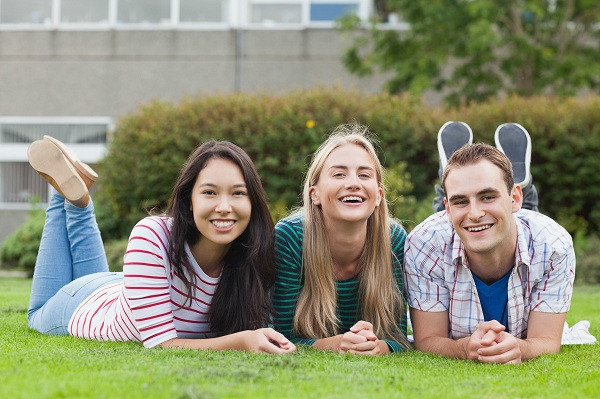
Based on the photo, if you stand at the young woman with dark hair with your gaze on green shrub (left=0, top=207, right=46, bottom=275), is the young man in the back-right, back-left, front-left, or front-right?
back-right

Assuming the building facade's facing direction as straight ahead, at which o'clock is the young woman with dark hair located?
The young woman with dark hair is roughly at 12 o'clock from the building facade.

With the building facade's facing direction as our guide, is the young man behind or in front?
in front

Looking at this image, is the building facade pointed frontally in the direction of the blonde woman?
yes

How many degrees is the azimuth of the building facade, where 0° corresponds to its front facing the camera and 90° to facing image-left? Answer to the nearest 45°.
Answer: approximately 0°

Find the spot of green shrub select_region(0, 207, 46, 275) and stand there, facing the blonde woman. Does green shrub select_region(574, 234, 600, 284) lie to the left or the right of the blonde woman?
left

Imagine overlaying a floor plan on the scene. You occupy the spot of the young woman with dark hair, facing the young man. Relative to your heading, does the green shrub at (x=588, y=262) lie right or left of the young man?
left

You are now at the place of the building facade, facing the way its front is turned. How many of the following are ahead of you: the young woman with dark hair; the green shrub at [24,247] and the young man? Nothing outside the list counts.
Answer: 3

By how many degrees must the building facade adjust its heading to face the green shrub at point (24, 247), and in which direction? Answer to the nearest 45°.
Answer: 0° — it already faces it
